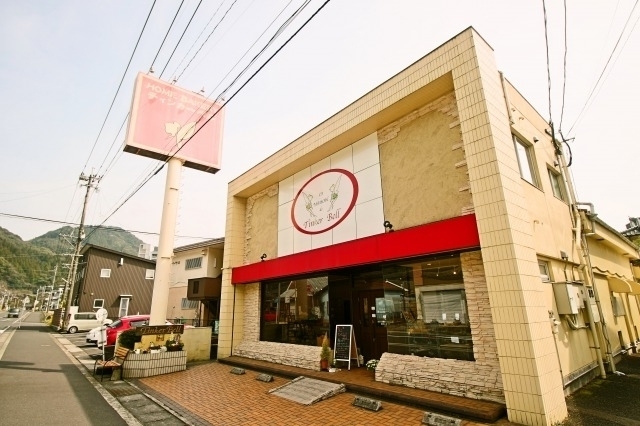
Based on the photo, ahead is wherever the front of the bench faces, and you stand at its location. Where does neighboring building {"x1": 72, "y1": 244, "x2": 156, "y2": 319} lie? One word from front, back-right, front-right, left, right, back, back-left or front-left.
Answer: back-right

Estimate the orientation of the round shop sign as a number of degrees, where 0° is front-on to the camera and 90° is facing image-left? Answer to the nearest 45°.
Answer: approximately 45°

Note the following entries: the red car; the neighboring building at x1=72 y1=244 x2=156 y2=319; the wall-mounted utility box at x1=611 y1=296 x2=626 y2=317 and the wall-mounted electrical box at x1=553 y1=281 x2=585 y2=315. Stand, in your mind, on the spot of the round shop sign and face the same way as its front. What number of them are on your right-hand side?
2

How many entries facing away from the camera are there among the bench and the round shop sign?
0

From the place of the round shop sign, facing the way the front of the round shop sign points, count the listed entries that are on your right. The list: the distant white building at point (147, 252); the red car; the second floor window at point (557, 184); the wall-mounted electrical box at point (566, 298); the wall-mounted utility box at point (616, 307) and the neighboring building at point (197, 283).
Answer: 3

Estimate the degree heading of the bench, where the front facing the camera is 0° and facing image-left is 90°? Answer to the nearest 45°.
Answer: approximately 45°

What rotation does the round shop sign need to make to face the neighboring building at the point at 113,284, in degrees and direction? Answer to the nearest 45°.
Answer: approximately 90° to its right
